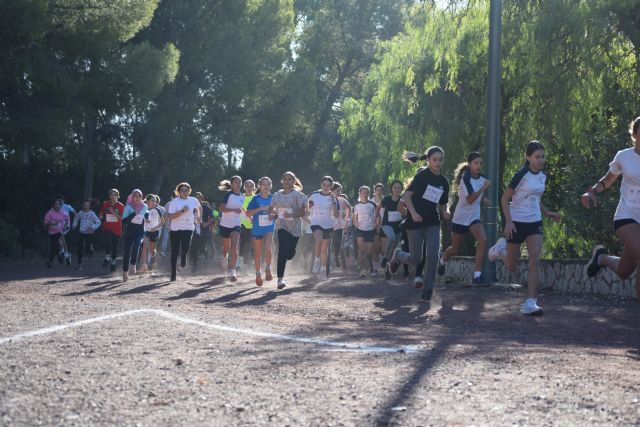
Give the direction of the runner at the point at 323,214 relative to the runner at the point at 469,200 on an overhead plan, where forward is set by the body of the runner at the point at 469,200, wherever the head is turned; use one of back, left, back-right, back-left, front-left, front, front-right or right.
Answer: back

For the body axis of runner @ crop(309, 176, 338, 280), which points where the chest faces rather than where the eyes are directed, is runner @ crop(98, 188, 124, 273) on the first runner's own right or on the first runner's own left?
on the first runner's own right

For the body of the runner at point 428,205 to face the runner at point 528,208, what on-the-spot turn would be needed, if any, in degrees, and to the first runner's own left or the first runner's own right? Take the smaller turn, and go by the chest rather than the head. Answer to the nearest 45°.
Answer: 0° — they already face them

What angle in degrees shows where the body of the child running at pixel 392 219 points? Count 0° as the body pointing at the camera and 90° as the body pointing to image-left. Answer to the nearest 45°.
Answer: approximately 315°
